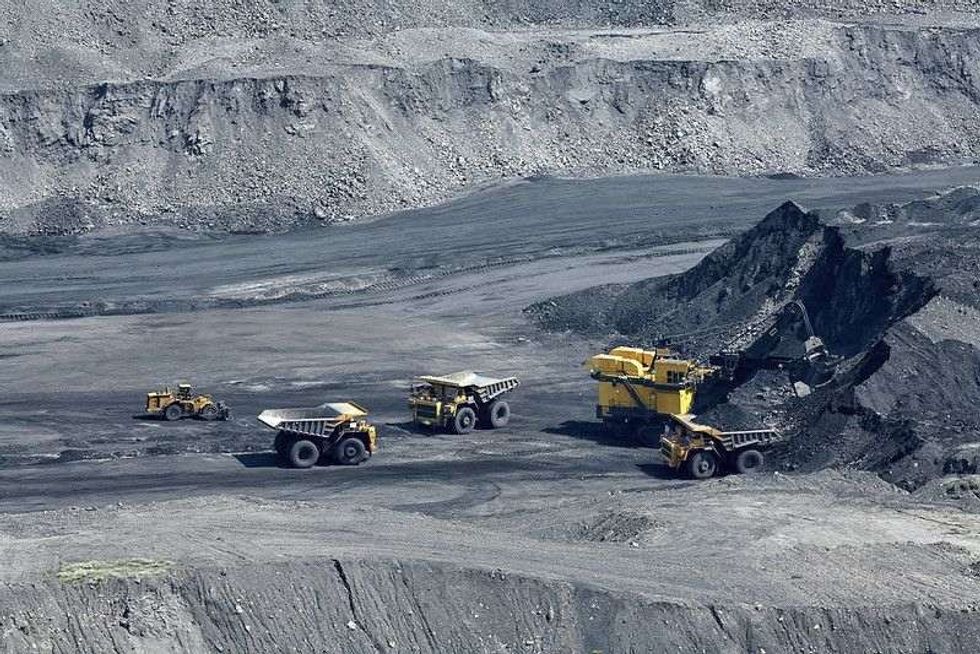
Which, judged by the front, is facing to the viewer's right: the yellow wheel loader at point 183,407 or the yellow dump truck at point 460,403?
the yellow wheel loader at point 183,407

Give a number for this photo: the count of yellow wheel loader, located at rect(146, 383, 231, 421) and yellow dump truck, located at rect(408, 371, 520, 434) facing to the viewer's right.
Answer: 1

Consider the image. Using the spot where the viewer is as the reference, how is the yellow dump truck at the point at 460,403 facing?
facing the viewer and to the left of the viewer

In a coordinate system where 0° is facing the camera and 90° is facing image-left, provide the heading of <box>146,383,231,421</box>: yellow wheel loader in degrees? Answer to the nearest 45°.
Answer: approximately 270°

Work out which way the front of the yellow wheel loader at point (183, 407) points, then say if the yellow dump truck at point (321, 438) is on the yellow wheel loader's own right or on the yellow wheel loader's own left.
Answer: on the yellow wheel loader's own right

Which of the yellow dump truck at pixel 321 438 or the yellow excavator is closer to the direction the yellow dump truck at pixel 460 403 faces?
the yellow dump truck

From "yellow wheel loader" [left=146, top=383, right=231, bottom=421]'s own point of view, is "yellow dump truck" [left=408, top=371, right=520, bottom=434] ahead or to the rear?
ahead

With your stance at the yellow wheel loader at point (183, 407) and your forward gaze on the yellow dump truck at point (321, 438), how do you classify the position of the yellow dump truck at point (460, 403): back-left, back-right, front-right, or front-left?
front-left

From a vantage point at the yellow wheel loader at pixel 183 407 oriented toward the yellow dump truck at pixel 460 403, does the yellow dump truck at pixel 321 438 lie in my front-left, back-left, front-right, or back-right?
front-right
